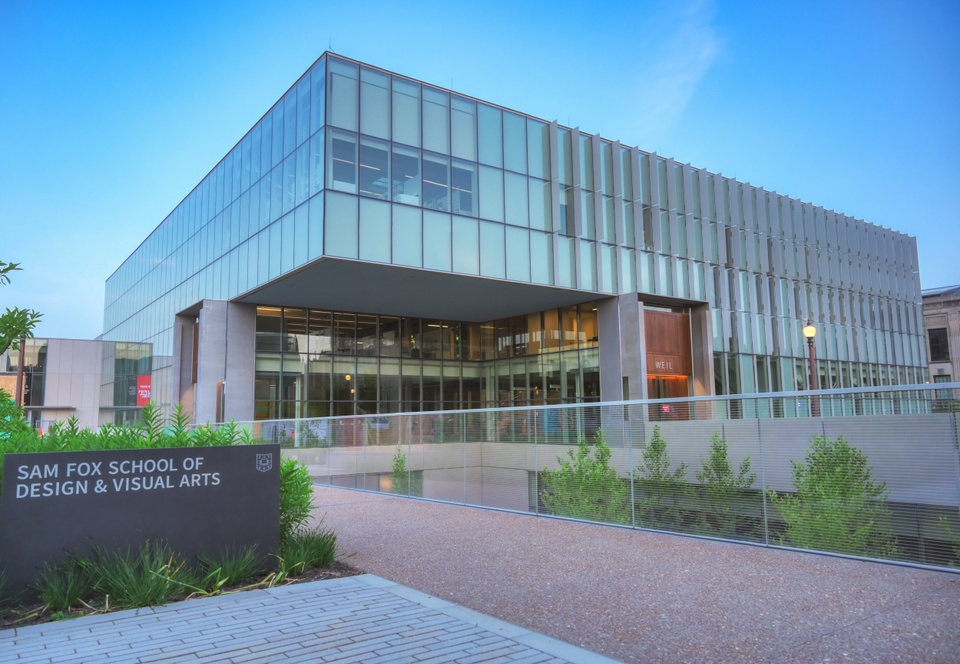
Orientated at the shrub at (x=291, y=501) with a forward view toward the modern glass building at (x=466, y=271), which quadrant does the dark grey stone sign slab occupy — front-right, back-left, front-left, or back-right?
back-left

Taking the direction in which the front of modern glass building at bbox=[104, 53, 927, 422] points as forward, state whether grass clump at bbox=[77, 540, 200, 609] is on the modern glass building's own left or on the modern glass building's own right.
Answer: on the modern glass building's own right

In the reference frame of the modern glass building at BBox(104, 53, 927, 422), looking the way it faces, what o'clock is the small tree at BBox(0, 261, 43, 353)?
The small tree is roughly at 2 o'clock from the modern glass building.

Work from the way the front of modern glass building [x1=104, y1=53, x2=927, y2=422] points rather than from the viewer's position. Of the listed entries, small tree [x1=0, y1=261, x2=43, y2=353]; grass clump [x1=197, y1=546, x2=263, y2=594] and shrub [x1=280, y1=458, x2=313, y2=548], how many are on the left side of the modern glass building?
0

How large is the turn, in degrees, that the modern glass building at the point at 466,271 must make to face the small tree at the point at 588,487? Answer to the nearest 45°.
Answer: approximately 45° to its right

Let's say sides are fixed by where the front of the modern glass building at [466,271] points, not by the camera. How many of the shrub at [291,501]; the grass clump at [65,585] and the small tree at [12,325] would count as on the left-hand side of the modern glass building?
0

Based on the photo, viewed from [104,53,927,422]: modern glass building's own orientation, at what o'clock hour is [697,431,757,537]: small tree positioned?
The small tree is roughly at 1 o'clock from the modern glass building.

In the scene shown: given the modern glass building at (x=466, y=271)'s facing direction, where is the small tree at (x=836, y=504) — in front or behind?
in front

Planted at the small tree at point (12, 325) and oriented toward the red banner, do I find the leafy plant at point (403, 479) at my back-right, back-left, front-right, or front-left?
front-right

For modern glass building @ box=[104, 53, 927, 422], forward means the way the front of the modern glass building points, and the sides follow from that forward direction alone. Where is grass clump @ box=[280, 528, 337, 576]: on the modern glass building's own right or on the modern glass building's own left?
on the modern glass building's own right

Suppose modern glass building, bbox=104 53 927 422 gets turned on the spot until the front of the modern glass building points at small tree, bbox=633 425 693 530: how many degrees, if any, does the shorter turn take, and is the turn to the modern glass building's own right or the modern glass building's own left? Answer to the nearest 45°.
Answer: approximately 45° to the modern glass building's own right

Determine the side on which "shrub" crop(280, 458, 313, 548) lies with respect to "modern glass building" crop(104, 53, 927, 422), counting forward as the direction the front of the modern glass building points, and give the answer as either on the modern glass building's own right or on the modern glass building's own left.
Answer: on the modern glass building's own right

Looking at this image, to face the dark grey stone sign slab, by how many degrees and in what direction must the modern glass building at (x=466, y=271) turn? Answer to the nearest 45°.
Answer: approximately 45° to its right
